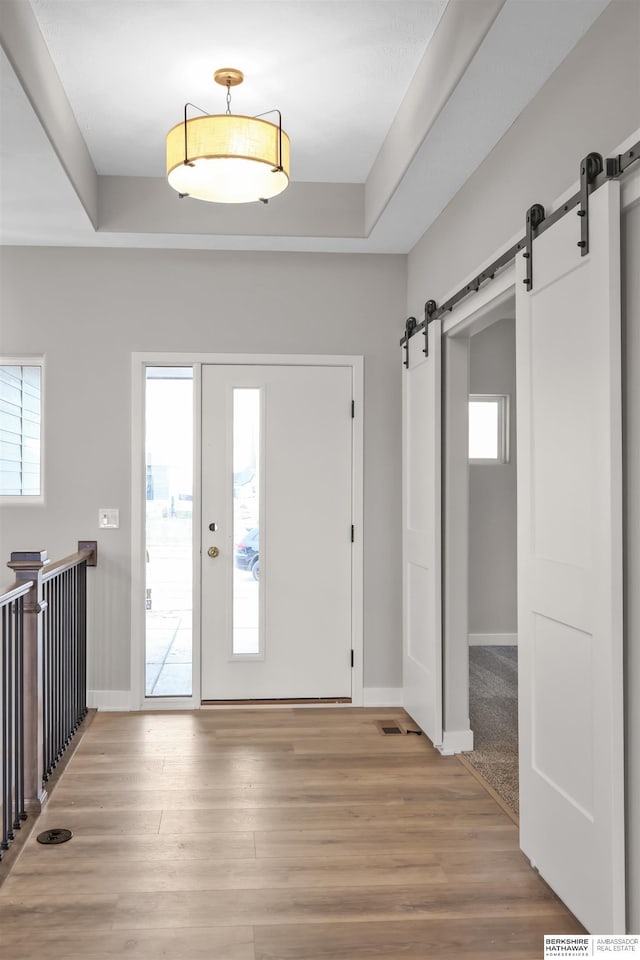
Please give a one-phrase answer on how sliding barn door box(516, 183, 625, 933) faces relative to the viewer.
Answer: facing to the left of the viewer

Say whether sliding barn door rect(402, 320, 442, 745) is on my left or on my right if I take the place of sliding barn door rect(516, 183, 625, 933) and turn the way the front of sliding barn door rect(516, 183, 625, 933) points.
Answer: on my right

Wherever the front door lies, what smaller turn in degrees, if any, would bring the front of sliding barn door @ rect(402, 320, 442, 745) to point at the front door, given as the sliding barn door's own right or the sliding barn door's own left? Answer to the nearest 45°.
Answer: approximately 45° to the sliding barn door's own right

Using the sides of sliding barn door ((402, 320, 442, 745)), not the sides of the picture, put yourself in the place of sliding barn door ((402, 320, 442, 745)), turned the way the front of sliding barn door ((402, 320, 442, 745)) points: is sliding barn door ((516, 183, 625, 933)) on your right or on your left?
on your left

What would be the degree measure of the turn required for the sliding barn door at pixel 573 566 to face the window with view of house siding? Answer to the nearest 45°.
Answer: approximately 45° to its right

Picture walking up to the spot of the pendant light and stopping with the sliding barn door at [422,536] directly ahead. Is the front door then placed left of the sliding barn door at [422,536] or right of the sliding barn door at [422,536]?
left

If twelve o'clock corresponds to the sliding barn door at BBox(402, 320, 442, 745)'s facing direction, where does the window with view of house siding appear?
The window with view of house siding is roughly at 12 o'clock from the sliding barn door.

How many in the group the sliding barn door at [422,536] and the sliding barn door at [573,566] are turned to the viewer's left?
2

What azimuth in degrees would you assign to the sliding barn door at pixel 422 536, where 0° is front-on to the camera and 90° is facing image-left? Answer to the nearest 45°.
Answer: approximately 90°
